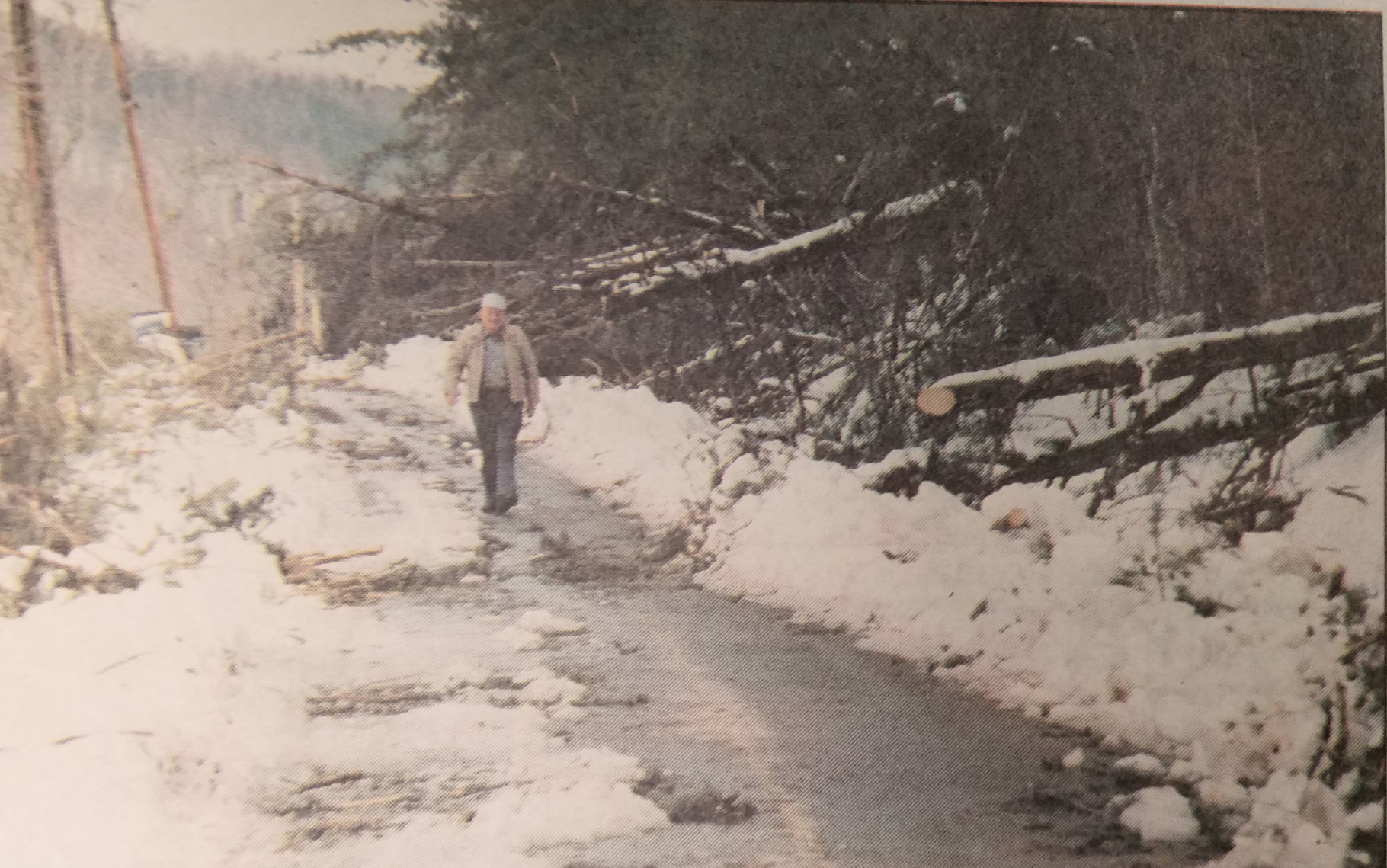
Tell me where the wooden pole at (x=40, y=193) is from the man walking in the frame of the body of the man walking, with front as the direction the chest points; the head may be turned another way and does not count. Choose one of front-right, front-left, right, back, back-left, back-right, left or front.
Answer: right

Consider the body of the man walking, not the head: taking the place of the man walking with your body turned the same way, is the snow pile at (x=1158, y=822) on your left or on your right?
on your left

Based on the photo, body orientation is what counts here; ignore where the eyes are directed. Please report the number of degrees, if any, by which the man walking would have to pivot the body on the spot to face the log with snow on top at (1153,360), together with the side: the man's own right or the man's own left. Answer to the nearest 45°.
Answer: approximately 90° to the man's own left

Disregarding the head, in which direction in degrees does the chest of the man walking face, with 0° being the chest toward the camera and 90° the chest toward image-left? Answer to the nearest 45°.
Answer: approximately 0°

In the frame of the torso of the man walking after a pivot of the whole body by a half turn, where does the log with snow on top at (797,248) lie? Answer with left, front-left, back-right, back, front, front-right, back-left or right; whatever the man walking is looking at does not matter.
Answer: right
